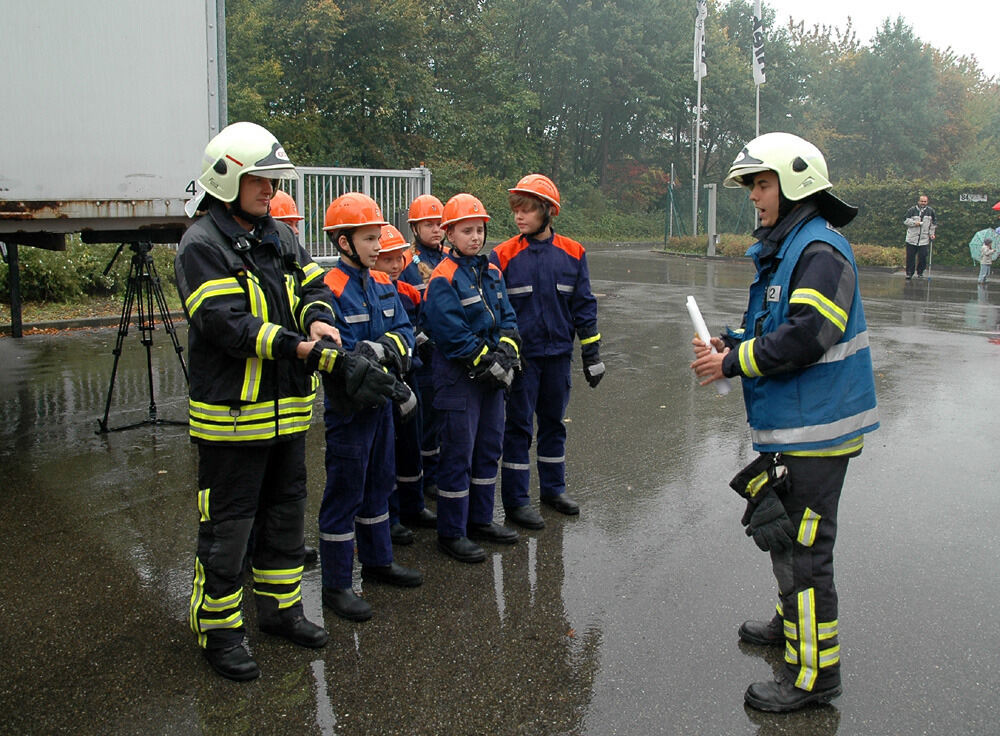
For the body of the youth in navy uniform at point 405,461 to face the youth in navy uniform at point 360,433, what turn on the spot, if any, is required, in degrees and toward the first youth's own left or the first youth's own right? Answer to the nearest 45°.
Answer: approximately 45° to the first youth's own right

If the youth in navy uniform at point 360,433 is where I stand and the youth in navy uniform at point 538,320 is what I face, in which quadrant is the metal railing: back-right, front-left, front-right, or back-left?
front-left

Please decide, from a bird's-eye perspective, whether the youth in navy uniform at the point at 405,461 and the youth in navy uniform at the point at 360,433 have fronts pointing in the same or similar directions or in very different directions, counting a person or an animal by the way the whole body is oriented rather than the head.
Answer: same or similar directions

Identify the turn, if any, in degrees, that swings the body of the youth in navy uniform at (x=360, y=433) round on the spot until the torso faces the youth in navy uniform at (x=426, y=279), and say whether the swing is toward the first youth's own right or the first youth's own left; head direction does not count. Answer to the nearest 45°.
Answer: approximately 135° to the first youth's own left

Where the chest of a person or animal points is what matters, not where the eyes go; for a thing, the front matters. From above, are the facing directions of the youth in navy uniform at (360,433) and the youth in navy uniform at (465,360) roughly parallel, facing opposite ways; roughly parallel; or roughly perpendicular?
roughly parallel

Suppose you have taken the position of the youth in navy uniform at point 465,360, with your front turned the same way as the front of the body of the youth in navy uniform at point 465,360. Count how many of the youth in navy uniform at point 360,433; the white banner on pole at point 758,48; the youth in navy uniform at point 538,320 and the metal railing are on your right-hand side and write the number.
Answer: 1

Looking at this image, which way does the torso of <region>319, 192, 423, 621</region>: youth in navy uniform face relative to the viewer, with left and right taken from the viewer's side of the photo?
facing the viewer and to the right of the viewer

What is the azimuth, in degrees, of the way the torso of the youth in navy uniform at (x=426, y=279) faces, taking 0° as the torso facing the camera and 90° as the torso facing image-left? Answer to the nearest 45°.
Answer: approximately 315°

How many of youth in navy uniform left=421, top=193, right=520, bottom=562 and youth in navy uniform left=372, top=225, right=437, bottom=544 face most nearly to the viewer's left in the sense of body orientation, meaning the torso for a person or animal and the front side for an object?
0

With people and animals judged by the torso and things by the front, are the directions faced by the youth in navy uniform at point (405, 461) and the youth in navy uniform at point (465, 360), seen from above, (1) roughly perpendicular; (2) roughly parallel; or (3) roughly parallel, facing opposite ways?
roughly parallel

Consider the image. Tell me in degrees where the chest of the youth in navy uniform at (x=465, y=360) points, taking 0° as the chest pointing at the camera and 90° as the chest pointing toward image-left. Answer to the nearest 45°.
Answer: approximately 315°
